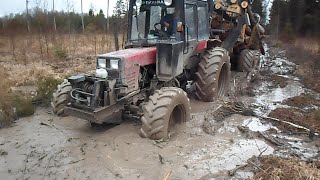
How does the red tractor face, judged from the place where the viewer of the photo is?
facing the viewer and to the left of the viewer
